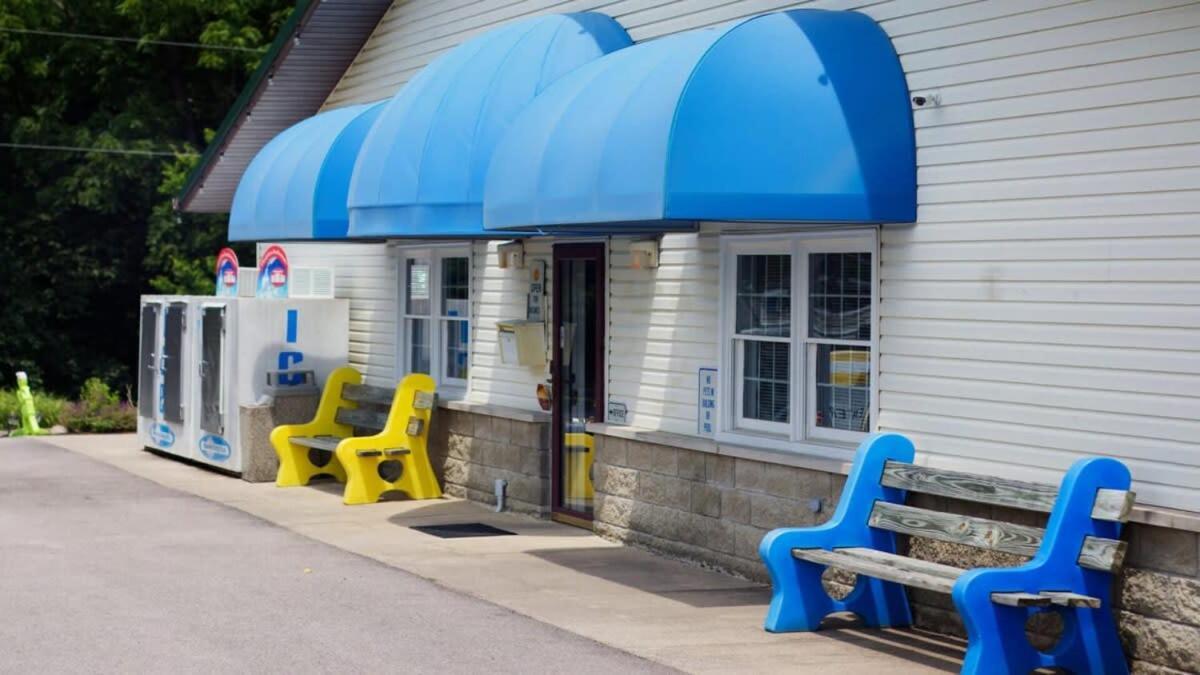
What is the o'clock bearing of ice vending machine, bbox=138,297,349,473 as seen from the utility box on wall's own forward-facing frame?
The ice vending machine is roughly at 3 o'clock from the utility box on wall.

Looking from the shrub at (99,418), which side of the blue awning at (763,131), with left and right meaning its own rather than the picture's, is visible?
right

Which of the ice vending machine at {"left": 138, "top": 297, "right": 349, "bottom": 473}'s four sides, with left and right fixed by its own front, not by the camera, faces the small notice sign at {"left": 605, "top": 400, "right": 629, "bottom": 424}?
left

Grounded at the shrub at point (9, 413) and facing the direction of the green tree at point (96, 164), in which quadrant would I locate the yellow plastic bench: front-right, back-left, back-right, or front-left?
back-right

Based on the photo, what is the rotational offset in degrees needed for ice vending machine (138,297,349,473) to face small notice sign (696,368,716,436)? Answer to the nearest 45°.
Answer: approximately 90° to its left

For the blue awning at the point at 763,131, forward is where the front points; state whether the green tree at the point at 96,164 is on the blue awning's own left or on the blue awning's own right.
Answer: on the blue awning's own right

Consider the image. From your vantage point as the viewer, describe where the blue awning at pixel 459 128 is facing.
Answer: facing the viewer and to the left of the viewer
